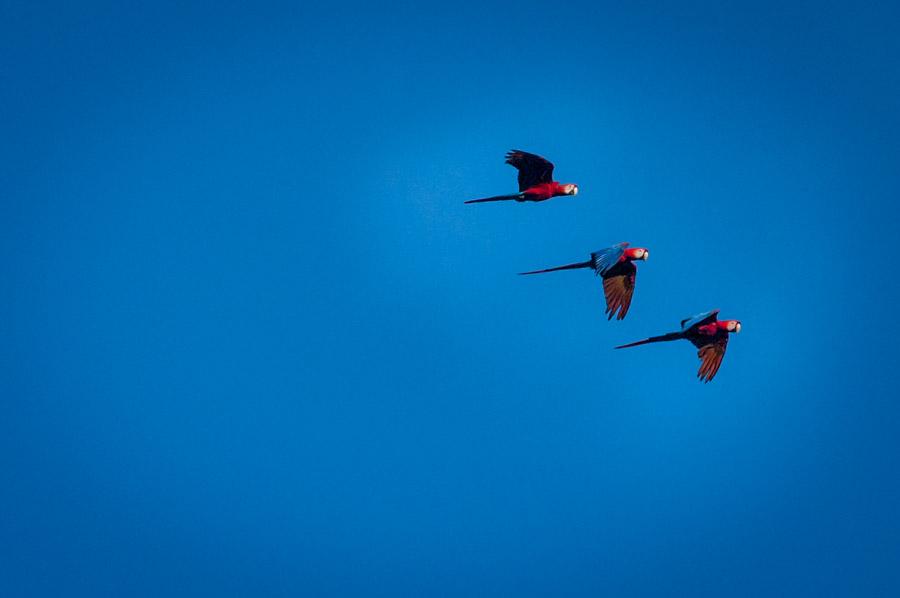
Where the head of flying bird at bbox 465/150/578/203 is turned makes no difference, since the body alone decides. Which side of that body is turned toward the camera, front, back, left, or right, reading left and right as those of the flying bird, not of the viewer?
right
